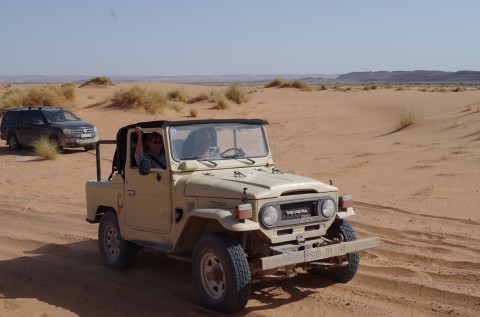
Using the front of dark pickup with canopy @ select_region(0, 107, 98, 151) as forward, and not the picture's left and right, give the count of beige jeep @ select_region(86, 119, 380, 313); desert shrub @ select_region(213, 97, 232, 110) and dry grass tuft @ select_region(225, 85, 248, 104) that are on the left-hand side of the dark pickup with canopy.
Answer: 2

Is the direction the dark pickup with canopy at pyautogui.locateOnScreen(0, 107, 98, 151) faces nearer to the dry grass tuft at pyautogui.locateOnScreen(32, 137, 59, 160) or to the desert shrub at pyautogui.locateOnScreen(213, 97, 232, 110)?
the dry grass tuft

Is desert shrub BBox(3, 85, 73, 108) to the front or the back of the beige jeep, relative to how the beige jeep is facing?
to the back

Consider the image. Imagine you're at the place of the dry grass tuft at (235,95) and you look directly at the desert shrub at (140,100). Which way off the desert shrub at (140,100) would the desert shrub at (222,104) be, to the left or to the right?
left

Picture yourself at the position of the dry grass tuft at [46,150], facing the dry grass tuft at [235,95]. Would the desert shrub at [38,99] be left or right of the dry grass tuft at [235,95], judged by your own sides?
left

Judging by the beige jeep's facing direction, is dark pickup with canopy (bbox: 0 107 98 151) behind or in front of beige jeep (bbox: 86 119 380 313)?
behind

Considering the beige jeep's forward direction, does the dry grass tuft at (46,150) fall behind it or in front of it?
behind

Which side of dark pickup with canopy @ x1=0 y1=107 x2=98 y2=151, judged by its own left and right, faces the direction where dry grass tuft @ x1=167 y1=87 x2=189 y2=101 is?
left

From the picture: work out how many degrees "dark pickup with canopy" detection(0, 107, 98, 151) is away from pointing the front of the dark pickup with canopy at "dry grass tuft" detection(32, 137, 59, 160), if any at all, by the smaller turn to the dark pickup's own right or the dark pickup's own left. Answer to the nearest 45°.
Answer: approximately 45° to the dark pickup's own right

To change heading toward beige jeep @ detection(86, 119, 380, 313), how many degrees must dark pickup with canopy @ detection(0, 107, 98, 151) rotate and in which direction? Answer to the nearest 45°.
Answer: approximately 45° to its right

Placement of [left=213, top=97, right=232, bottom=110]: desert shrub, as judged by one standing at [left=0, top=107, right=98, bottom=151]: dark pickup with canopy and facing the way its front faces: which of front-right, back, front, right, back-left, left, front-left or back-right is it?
left

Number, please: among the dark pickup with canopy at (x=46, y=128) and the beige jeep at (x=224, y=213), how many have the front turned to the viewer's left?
0

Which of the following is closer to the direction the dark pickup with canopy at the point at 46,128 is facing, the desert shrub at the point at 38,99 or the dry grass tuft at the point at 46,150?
the dry grass tuft

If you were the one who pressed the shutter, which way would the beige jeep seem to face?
facing the viewer and to the right of the viewer

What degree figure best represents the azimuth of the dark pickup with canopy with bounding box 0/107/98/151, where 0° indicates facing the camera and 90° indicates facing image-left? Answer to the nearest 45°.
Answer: approximately 315°
